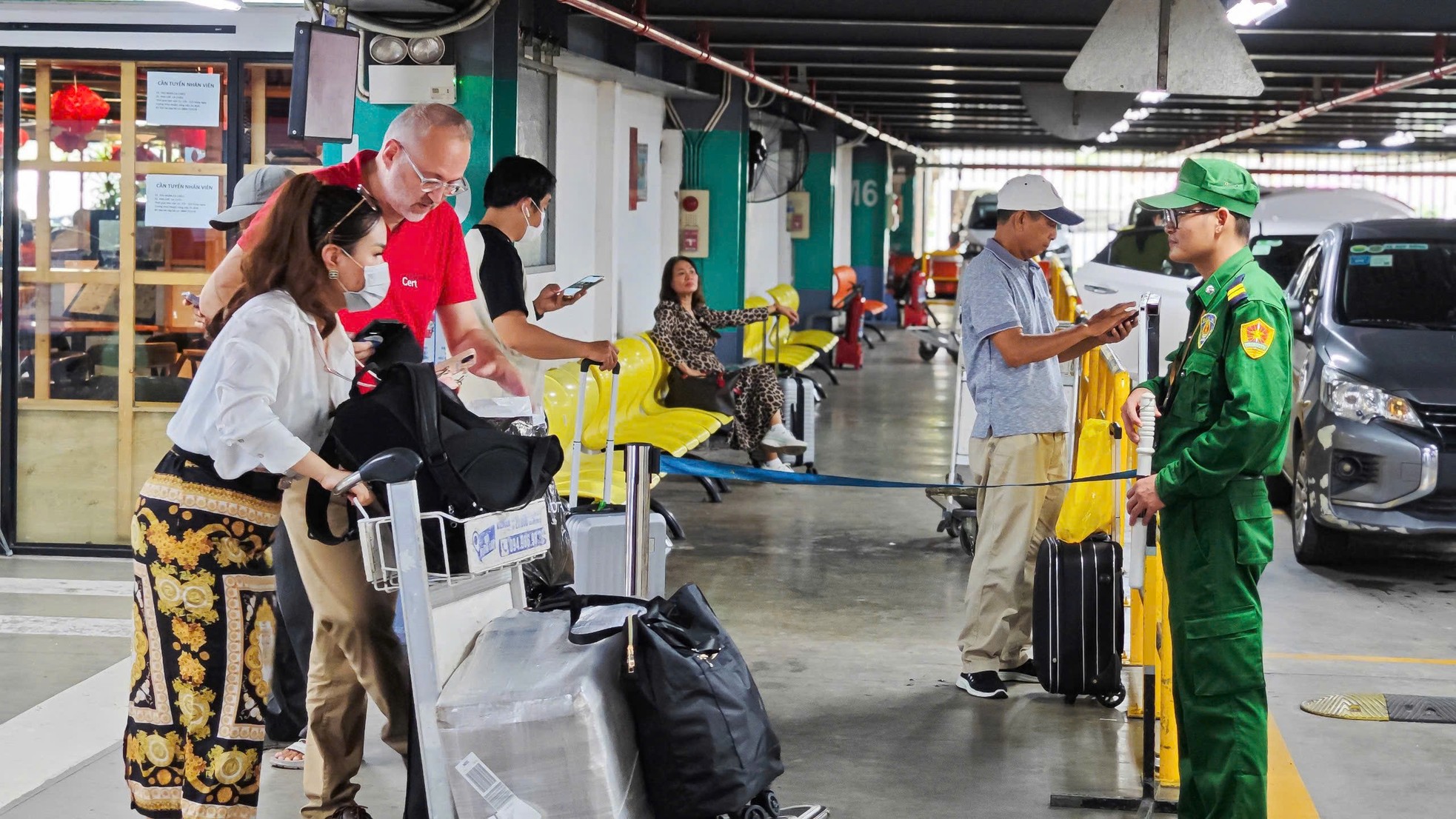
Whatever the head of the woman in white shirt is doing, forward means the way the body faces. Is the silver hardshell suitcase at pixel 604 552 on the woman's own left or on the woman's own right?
on the woman's own left

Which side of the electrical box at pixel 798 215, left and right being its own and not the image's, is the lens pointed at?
front

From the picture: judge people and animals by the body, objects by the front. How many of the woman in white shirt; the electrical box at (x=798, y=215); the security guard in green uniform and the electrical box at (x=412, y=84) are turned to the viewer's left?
1

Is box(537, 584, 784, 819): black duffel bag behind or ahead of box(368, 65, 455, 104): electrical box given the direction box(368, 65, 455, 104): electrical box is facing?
ahead

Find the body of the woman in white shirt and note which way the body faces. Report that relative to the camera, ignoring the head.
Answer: to the viewer's right

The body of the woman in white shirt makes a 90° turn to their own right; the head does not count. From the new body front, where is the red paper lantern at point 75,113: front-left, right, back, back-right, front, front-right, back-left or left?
back

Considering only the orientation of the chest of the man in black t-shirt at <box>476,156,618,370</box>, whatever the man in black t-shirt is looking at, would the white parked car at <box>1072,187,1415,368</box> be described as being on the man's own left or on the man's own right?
on the man's own left

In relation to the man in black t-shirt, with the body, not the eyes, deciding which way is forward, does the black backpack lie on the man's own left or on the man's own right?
on the man's own right

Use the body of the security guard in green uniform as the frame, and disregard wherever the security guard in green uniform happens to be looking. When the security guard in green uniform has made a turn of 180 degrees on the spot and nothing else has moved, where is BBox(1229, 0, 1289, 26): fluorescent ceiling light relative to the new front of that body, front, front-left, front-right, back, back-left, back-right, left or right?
left

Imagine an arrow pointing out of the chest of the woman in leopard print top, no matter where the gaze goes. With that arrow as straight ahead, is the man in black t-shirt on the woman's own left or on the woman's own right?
on the woman's own right

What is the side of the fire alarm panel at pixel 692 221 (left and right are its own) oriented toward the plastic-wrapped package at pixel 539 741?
front

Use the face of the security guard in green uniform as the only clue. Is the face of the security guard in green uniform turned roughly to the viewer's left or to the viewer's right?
to the viewer's left

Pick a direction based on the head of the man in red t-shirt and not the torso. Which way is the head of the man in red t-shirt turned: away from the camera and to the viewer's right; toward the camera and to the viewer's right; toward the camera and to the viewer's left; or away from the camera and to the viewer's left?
toward the camera and to the viewer's right

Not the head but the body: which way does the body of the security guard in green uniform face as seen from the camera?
to the viewer's left

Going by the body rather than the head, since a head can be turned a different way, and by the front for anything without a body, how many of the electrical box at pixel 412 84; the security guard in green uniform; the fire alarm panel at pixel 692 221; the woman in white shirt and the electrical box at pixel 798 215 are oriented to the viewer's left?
1
